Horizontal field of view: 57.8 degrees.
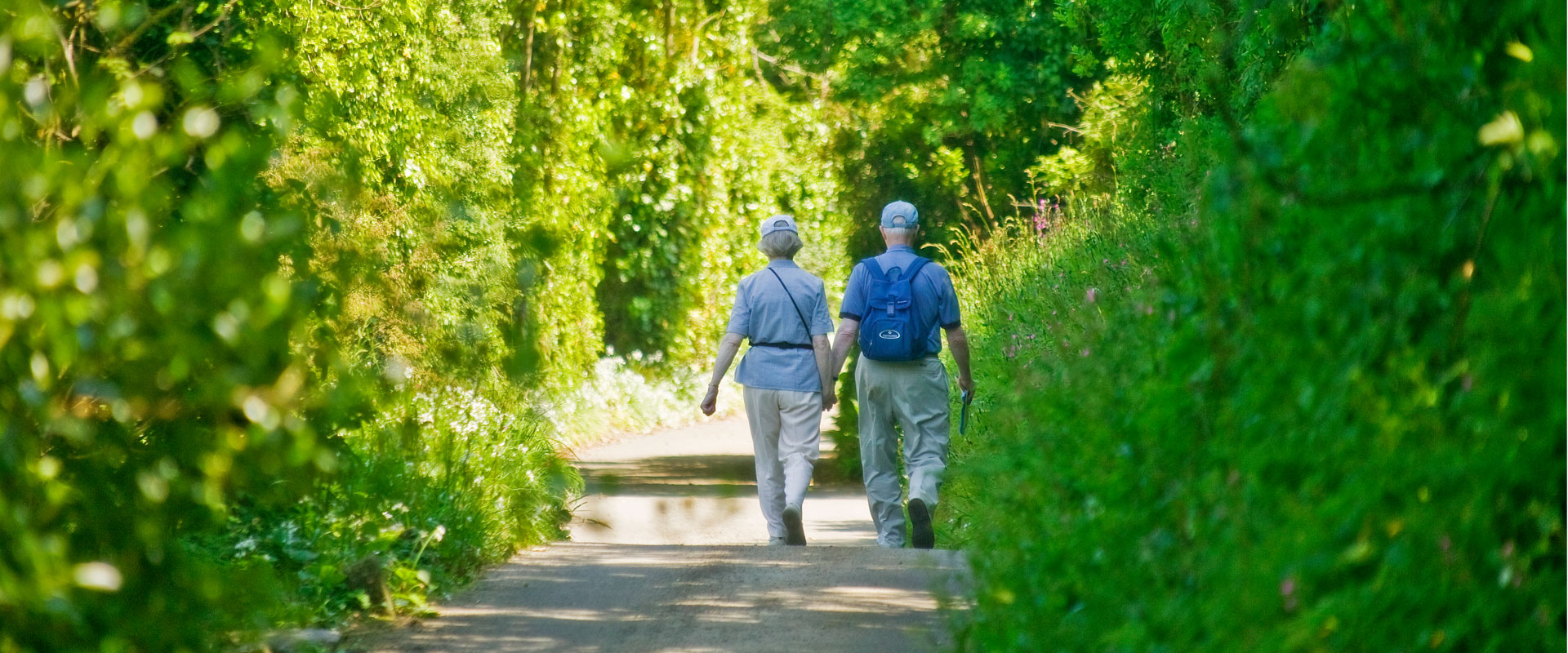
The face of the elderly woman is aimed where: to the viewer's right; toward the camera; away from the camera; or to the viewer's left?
away from the camera

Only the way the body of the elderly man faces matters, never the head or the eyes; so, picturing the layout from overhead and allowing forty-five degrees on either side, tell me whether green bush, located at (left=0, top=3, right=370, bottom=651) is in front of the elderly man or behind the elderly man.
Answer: behind

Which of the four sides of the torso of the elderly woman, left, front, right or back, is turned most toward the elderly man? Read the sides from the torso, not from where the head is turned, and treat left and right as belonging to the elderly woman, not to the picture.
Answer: right

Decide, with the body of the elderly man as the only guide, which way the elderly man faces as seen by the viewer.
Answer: away from the camera

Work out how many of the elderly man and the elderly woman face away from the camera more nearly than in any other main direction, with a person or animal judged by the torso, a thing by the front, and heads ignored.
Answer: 2

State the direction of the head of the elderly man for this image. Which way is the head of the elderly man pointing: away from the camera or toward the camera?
away from the camera

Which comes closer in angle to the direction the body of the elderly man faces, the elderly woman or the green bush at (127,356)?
the elderly woman

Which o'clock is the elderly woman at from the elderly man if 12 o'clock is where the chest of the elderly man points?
The elderly woman is roughly at 9 o'clock from the elderly man.

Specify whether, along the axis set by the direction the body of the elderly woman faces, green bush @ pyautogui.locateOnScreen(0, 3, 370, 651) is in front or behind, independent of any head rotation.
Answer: behind

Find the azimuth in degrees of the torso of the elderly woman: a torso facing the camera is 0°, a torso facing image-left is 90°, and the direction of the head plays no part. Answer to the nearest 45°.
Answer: approximately 180°
